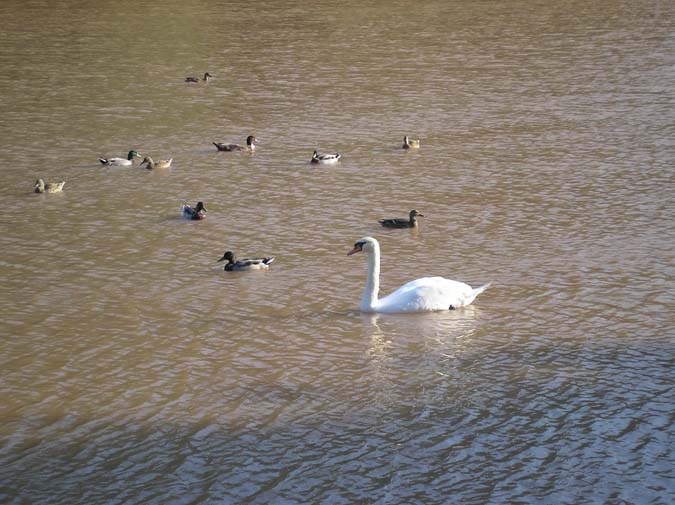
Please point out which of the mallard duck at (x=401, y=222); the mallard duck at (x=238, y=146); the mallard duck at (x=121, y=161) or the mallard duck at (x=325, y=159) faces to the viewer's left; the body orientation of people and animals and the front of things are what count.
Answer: the mallard duck at (x=325, y=159)

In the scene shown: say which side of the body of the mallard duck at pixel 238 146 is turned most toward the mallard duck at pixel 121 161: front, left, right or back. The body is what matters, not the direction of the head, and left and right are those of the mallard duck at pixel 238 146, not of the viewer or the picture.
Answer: back

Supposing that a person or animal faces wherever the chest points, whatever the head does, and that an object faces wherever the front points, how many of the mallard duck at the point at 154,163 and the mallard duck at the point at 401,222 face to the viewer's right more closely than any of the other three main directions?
1

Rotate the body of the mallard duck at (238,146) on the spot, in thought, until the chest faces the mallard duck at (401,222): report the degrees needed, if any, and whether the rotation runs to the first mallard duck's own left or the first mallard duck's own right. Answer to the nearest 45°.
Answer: approximately 45° to the first mallard duck's own right

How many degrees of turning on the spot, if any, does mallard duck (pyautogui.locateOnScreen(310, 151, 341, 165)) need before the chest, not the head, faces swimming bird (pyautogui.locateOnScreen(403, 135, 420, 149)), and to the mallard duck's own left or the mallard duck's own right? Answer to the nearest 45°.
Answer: approximately 135° to the mallard duck's own right

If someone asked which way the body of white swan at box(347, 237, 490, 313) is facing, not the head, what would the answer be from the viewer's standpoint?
to the viewer's left

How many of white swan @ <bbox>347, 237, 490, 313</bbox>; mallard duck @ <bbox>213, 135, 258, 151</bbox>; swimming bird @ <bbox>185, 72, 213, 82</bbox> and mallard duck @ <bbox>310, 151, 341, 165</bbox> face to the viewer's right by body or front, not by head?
2

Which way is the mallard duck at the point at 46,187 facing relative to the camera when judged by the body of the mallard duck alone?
to the viewer's left

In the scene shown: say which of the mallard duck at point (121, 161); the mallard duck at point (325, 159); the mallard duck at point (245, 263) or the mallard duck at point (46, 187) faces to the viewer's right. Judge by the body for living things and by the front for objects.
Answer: the mallard duck at point (121, 161)

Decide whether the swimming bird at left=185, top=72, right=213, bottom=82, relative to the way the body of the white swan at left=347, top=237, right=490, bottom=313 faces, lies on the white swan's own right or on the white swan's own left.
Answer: on the white swan's own right

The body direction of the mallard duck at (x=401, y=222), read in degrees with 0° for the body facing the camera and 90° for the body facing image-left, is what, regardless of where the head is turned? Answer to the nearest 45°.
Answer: approximately 270°

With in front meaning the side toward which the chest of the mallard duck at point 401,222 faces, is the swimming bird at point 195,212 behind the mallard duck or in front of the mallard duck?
behind

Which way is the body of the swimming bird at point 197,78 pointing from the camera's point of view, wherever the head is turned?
to the viewer's right

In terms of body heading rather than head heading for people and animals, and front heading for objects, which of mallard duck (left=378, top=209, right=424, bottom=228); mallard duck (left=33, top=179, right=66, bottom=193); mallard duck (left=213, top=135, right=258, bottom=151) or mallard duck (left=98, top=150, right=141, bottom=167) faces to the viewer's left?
mallard duck (left=33, top=179, right=66, bottom=193)

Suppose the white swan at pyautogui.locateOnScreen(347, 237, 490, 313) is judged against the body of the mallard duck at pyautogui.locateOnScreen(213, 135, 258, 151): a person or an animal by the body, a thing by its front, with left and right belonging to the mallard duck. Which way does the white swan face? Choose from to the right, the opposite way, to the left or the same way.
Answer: the opposite way

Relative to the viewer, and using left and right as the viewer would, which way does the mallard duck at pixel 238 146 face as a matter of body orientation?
facing to the right of the viewer
